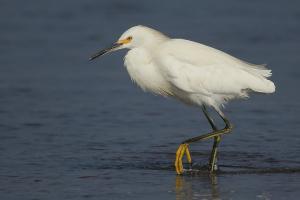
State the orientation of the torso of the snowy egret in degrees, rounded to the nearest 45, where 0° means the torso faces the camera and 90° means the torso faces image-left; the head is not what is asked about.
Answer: approximately 90°
